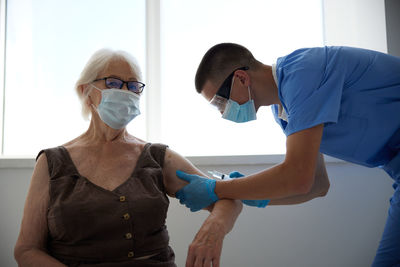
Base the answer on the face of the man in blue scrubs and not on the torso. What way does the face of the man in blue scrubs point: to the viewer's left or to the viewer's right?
to the viewer's left

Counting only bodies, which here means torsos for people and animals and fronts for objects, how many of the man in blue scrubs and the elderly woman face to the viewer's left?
1

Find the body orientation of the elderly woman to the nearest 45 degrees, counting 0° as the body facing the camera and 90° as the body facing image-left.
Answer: approximately 315°

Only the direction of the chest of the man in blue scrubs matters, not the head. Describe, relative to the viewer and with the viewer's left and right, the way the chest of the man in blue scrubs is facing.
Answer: facing to the left of the viewer
